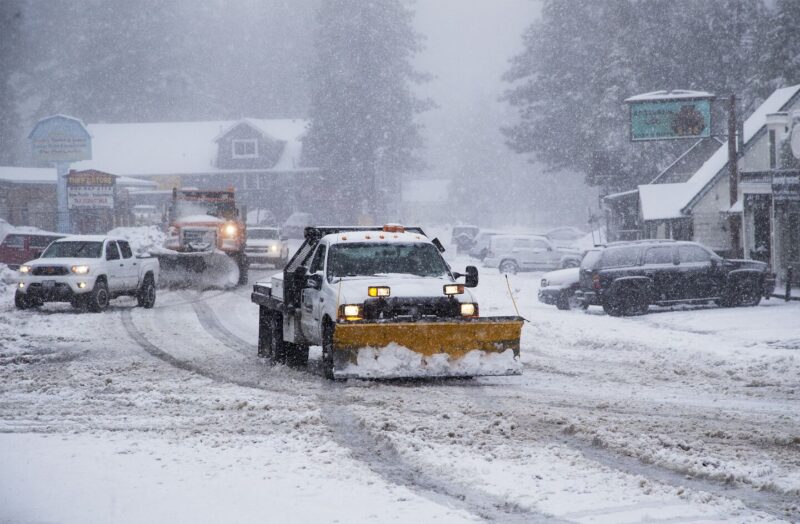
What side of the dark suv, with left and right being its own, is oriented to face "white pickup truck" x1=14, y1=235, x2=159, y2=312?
back

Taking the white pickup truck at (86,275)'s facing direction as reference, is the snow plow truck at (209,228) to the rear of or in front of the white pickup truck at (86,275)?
to the rear

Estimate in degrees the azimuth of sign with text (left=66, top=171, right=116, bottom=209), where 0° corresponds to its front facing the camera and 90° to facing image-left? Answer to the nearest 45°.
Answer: approximately 0°

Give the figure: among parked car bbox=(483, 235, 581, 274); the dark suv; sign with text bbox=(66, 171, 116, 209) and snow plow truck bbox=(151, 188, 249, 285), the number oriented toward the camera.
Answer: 2

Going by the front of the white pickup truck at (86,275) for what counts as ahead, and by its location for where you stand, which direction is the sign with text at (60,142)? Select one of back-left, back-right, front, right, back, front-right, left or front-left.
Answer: back-right

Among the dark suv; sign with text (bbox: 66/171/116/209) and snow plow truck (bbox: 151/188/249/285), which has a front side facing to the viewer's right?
the dark suv

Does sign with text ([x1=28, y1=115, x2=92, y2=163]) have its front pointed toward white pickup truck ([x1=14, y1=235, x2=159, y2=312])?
yes

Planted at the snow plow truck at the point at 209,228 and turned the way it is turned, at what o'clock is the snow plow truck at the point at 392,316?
the snow plow truck at the point at 392,316 is roughly at 12 o'clock from the snow plow truck at the point at 209,228.

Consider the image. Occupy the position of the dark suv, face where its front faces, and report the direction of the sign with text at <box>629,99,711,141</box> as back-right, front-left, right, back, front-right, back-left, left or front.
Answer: left

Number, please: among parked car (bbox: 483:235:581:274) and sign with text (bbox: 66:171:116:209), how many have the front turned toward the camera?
1

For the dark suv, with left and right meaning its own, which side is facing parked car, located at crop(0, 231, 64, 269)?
back
